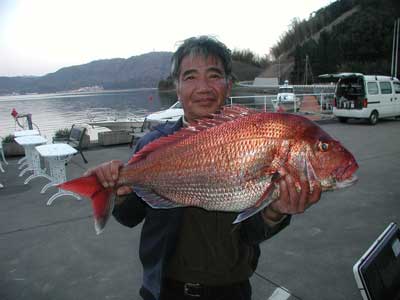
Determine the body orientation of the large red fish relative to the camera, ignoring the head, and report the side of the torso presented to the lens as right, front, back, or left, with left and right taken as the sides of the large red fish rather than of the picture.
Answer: right

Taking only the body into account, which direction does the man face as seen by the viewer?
toward the camera

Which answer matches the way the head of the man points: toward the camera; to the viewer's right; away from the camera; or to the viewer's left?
toward the camera

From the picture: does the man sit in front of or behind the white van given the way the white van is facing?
behind

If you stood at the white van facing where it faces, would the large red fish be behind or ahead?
behind

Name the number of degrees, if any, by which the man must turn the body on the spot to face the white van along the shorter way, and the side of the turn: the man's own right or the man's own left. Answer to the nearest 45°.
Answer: approximately 135° to the man's own left

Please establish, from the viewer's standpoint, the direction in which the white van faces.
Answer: facing away from the viewer and to the right of the viewer

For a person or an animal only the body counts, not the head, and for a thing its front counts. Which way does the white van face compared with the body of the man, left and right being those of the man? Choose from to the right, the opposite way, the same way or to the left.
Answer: to the left
